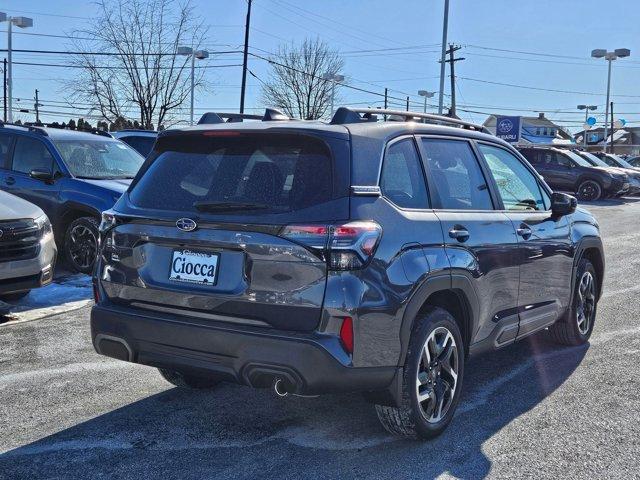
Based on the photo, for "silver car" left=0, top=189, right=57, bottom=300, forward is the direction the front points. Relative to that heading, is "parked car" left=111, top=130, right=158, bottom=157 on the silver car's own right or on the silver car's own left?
on the silver car's own left

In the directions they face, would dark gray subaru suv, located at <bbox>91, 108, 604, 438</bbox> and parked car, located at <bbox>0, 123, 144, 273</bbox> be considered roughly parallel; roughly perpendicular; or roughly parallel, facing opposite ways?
roughly perpendicular

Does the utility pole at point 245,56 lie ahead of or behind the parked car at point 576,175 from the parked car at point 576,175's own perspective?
behind

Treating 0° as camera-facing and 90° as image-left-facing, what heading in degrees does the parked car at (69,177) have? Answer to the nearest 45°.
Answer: approximately 315°

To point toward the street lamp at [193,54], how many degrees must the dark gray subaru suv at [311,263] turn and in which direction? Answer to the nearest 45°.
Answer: approximately 45° to its left

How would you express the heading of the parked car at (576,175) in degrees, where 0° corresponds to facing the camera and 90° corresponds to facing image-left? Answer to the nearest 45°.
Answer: approximately 315°

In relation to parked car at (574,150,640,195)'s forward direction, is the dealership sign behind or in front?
behind

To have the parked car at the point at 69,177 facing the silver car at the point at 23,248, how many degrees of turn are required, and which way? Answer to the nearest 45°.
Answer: approximately 45° to its right
